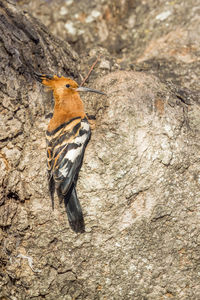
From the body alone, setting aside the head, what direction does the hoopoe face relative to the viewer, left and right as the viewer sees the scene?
facing away from the viewer and to the right of the viewer
